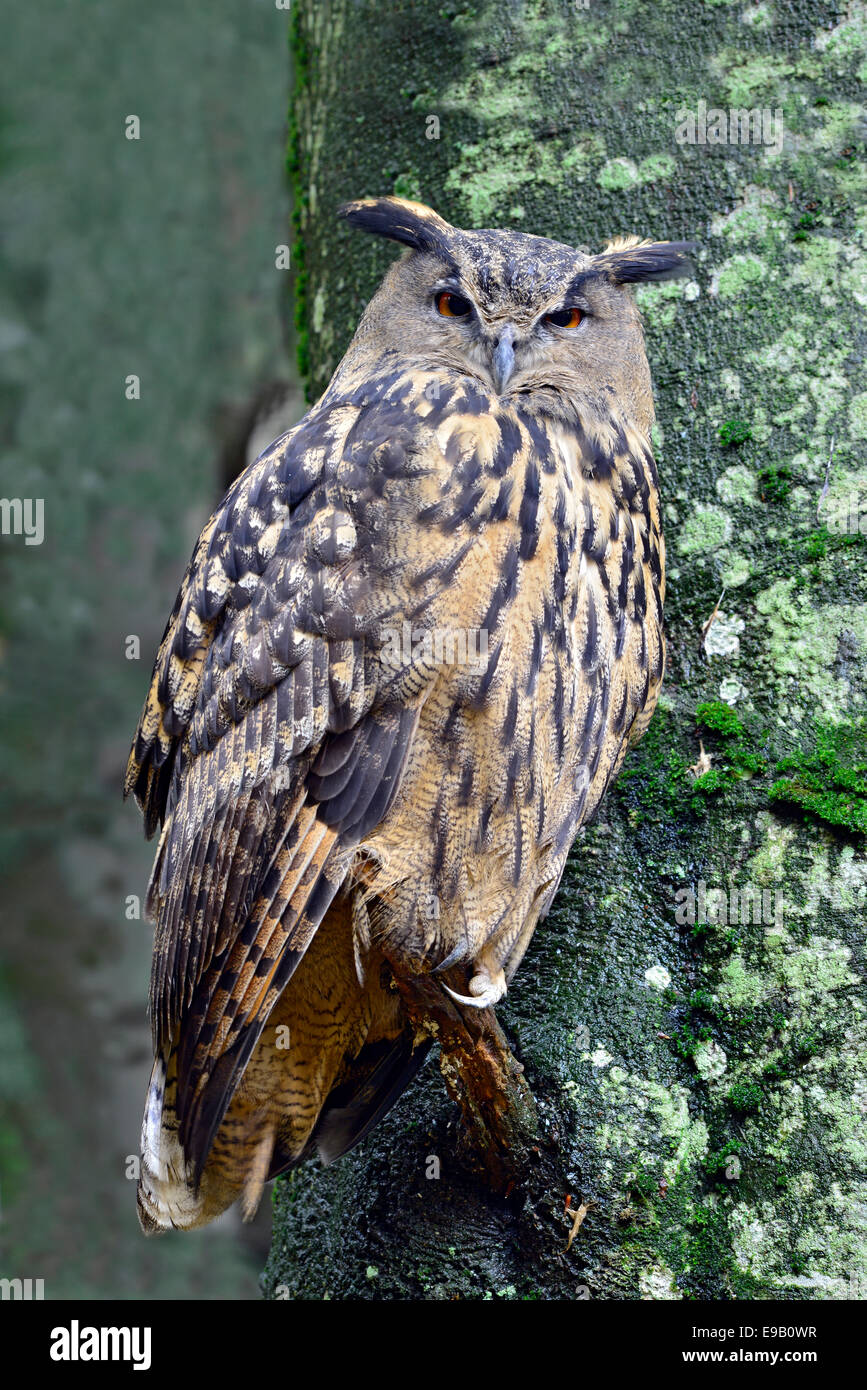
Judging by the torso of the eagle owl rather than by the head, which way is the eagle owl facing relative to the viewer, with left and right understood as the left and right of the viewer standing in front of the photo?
facing the viewer and to the right of the viewer
